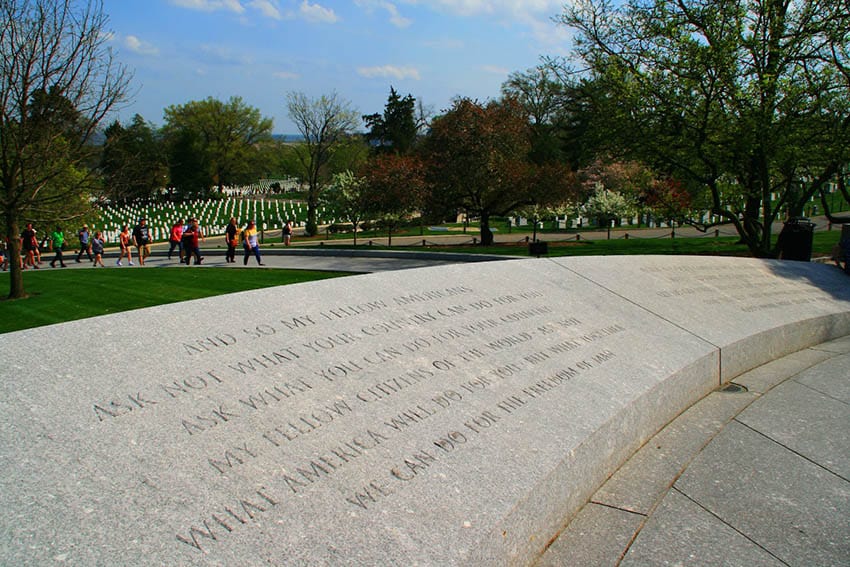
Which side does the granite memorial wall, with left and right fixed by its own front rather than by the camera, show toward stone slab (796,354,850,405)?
left

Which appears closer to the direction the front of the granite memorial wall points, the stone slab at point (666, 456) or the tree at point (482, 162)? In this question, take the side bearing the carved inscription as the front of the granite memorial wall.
the stone slab

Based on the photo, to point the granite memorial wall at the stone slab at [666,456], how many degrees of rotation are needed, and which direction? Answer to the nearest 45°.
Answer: approximately 90° to its left

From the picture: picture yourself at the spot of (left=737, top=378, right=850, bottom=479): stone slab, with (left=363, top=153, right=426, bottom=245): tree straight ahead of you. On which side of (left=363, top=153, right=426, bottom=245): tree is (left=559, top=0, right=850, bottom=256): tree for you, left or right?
right

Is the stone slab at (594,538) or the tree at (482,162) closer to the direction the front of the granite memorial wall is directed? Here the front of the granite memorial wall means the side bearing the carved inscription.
the stone slab

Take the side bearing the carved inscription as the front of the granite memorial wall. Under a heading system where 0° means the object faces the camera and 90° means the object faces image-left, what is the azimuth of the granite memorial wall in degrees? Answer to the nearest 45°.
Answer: approximately 315°

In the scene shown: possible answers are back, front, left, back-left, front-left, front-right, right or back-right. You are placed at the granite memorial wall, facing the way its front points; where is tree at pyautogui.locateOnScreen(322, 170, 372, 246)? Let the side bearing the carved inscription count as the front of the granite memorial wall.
back-left

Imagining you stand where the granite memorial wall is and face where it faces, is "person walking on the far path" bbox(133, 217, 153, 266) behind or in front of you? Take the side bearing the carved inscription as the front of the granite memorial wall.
behind

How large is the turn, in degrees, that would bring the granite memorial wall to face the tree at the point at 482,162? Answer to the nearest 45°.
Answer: approximately 135° to its left

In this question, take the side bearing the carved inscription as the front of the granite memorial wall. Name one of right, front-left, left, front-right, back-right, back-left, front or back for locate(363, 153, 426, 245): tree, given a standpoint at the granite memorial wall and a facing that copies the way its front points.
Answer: back-left

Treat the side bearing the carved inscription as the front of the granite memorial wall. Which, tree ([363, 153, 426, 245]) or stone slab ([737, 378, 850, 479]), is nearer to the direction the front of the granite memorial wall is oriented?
the stone slab
